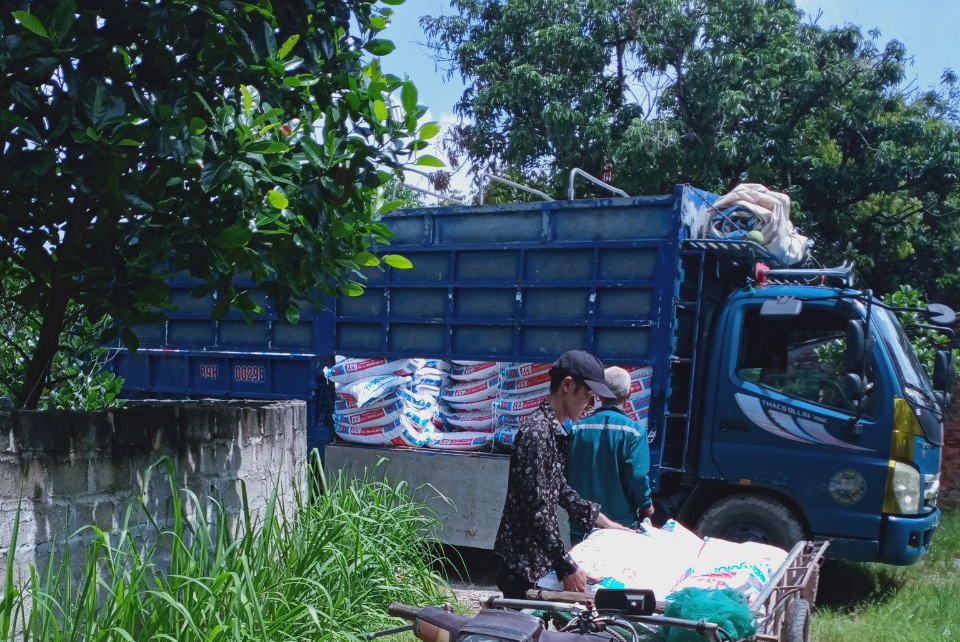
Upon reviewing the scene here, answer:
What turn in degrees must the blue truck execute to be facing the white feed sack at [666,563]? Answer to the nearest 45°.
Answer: approximately 90° to its right

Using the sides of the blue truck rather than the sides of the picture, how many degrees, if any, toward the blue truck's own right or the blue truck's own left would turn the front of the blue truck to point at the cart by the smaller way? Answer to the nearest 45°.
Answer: approximately 90° to the blue truck's own right

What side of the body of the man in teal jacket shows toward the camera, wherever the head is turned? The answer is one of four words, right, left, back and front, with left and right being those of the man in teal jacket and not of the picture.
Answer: back

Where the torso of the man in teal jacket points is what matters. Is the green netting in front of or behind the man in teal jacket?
behind

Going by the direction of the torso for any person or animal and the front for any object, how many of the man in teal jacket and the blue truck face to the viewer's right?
1

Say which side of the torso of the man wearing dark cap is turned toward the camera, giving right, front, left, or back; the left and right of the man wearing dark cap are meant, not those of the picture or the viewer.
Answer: right

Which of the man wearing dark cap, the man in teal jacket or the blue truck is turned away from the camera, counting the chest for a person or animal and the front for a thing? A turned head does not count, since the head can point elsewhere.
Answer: the man in teal jacket

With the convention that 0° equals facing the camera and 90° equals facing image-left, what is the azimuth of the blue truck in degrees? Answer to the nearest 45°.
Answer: approximately 270°

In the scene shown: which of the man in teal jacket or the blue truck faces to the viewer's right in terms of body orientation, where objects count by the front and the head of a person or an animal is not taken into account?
the blue truck

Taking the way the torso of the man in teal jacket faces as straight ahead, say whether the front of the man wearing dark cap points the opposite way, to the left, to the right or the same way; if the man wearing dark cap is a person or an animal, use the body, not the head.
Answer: to the right

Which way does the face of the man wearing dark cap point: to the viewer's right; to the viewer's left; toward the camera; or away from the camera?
to the viewer's right
